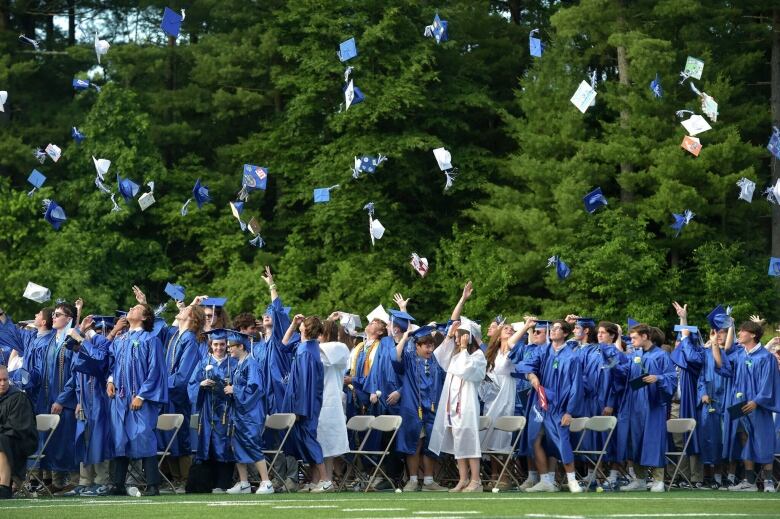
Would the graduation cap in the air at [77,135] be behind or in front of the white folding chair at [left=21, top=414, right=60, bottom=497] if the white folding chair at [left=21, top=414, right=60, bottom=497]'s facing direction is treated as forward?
behind

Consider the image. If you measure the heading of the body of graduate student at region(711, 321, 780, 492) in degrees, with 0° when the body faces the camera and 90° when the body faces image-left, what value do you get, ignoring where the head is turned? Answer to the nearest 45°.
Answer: approximately 45°
